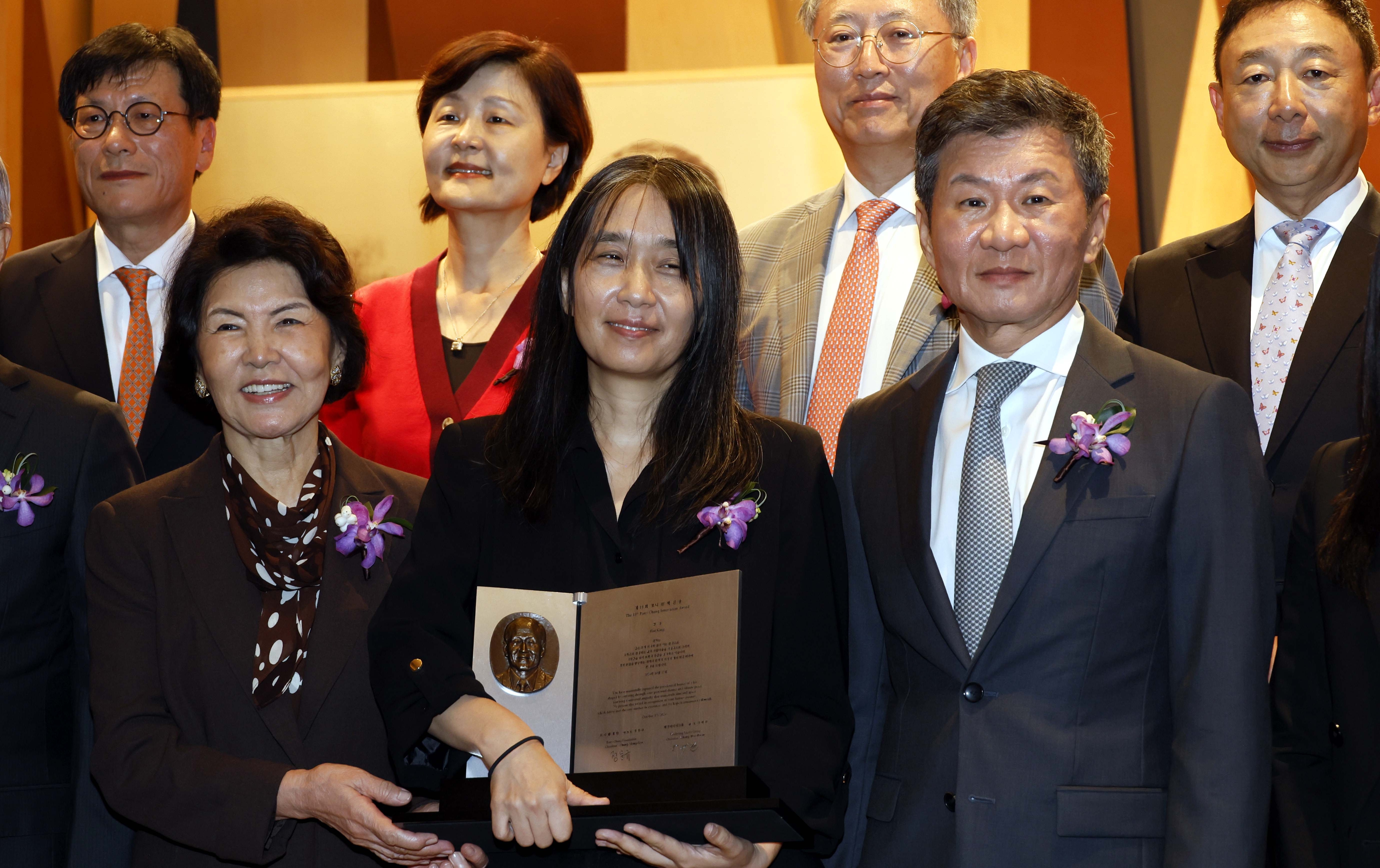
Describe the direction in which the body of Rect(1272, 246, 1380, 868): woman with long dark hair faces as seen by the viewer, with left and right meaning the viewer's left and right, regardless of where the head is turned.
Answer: facing the viewer

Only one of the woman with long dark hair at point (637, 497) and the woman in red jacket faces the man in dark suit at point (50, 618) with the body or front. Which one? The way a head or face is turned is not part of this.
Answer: the woman in red jacket

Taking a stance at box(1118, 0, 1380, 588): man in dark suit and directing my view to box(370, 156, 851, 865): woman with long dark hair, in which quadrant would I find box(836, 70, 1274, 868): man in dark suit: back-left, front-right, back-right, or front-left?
front-left

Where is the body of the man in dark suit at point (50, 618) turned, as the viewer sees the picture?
toward the camera

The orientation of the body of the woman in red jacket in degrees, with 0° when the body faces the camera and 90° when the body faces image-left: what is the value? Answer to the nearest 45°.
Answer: approximately 45°

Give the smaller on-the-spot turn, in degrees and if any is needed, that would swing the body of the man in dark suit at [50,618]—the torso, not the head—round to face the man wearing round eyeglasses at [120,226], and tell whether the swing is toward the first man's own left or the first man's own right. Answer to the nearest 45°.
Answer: approximately 180°

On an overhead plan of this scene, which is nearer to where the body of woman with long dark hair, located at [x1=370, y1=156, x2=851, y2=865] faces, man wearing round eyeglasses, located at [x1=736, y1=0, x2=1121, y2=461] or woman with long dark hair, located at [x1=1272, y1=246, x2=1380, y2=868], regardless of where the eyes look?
the woman with long dark hair

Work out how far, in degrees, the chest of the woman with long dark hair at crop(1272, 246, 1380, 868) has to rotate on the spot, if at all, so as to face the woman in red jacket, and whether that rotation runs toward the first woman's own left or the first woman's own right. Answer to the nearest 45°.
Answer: approximately 90° to the first woman's own right

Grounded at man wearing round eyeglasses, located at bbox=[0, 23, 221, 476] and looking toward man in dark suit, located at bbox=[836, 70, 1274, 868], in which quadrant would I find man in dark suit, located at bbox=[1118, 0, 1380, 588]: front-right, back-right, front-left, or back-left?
front-left

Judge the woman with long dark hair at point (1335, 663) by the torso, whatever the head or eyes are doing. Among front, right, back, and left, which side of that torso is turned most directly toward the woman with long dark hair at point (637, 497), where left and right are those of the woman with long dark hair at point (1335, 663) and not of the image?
right

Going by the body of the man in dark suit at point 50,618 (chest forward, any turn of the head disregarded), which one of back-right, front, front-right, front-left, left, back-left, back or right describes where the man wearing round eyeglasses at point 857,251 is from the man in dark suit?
left

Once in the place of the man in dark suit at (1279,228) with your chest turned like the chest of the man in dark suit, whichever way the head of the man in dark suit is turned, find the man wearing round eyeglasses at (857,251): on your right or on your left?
on your right

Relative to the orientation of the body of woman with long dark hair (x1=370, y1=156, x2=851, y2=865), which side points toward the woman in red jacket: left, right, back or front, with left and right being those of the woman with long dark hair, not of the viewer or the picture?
back
